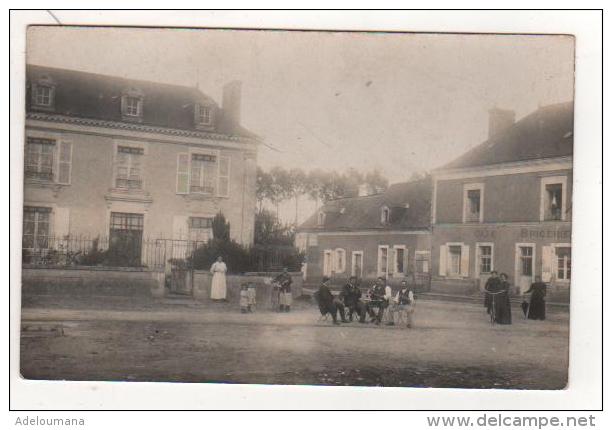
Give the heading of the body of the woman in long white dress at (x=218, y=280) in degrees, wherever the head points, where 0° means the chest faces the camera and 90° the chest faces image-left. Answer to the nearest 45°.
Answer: approximately 0°
